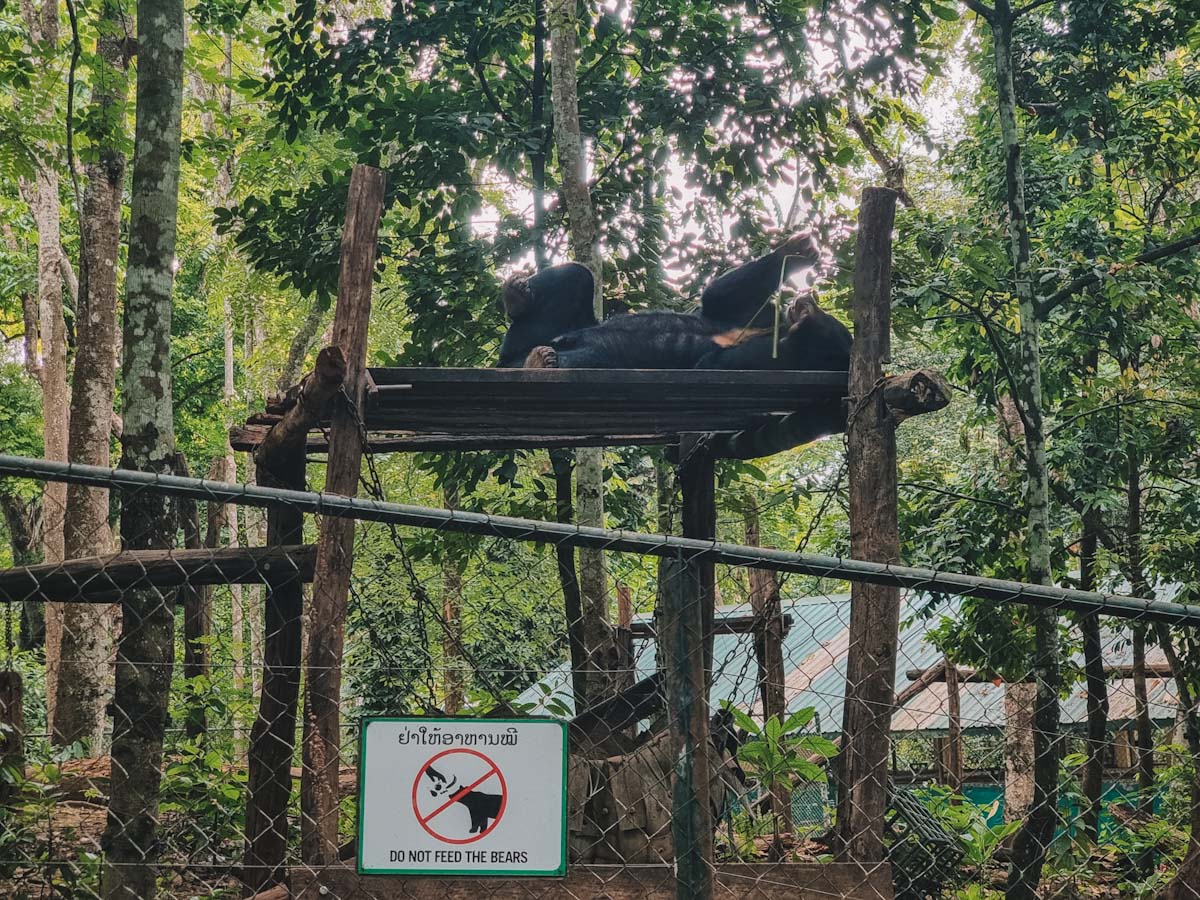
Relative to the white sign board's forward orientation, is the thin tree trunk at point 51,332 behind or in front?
behind

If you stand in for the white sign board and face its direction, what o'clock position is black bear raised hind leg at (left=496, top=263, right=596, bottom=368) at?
The black bear raised hind leg is roughly at 6 o'clock from the white sign board.

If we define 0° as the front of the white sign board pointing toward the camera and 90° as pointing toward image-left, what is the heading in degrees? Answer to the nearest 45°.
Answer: approximately 0°

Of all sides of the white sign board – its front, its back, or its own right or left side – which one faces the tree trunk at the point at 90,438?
back

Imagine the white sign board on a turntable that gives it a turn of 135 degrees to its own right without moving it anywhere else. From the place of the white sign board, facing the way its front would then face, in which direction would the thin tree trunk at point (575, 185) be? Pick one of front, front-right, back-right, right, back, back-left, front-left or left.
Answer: front-right

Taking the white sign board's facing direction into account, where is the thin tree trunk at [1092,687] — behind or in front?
behind

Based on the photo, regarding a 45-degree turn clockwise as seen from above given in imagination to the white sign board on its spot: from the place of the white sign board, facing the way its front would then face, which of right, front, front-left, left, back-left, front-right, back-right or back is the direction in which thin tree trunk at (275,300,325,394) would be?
back-right

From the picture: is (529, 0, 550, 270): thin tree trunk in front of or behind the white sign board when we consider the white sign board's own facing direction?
behind

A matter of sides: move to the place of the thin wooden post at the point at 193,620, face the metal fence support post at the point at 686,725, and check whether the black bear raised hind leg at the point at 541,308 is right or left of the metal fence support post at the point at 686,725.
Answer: left

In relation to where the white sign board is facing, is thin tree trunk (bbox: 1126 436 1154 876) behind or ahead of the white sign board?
behind

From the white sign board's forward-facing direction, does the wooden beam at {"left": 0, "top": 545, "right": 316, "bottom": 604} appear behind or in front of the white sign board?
behind

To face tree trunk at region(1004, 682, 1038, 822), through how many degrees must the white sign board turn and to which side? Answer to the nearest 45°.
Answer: approximately 135° to its left

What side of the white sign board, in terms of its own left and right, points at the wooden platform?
back
